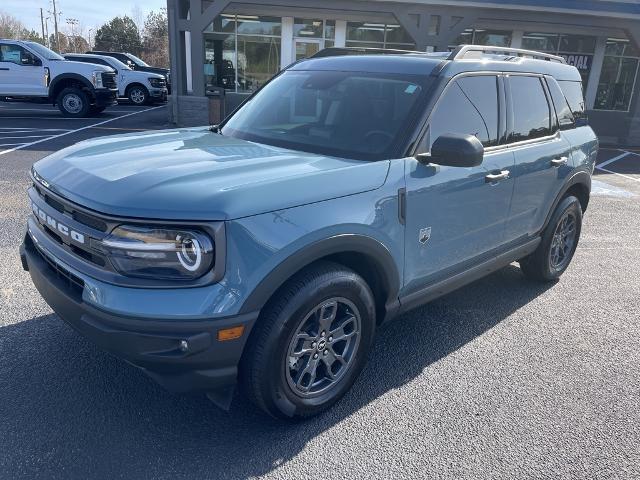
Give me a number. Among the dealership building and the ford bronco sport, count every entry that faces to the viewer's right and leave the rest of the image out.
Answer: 0

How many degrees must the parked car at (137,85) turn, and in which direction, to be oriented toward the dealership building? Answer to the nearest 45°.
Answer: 0° — it already faces it

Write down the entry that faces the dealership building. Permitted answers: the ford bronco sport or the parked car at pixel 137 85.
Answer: the parked car

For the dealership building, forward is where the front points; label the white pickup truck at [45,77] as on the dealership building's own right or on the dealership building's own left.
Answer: on the dealership building's own right

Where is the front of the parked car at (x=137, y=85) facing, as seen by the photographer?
facing the viewer and to the right of the viewer

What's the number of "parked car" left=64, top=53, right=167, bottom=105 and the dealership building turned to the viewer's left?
0

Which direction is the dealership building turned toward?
toward the camera

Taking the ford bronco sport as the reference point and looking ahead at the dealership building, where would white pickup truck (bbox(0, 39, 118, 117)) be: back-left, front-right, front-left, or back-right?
front-left

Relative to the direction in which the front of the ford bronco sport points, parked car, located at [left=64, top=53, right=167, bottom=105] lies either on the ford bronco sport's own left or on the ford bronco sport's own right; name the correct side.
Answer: on the ford bronco sport's own right

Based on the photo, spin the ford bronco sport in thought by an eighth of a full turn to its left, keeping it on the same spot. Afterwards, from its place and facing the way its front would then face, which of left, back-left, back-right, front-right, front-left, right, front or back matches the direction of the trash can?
back

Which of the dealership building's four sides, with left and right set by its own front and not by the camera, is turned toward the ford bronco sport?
front

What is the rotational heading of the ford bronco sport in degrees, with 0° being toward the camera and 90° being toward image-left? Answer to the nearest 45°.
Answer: approximately 45°

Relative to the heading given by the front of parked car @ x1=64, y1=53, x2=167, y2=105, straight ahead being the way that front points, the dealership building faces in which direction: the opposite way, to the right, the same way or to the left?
to the right

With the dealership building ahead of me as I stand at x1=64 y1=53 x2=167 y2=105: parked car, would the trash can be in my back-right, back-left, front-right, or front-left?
front-right

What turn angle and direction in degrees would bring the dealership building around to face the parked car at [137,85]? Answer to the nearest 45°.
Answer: approximately 90° to its right

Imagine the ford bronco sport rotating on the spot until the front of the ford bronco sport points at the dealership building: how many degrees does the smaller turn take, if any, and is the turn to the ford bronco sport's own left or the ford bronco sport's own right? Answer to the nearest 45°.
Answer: approximately 135° to the ford bronco sport's own right
